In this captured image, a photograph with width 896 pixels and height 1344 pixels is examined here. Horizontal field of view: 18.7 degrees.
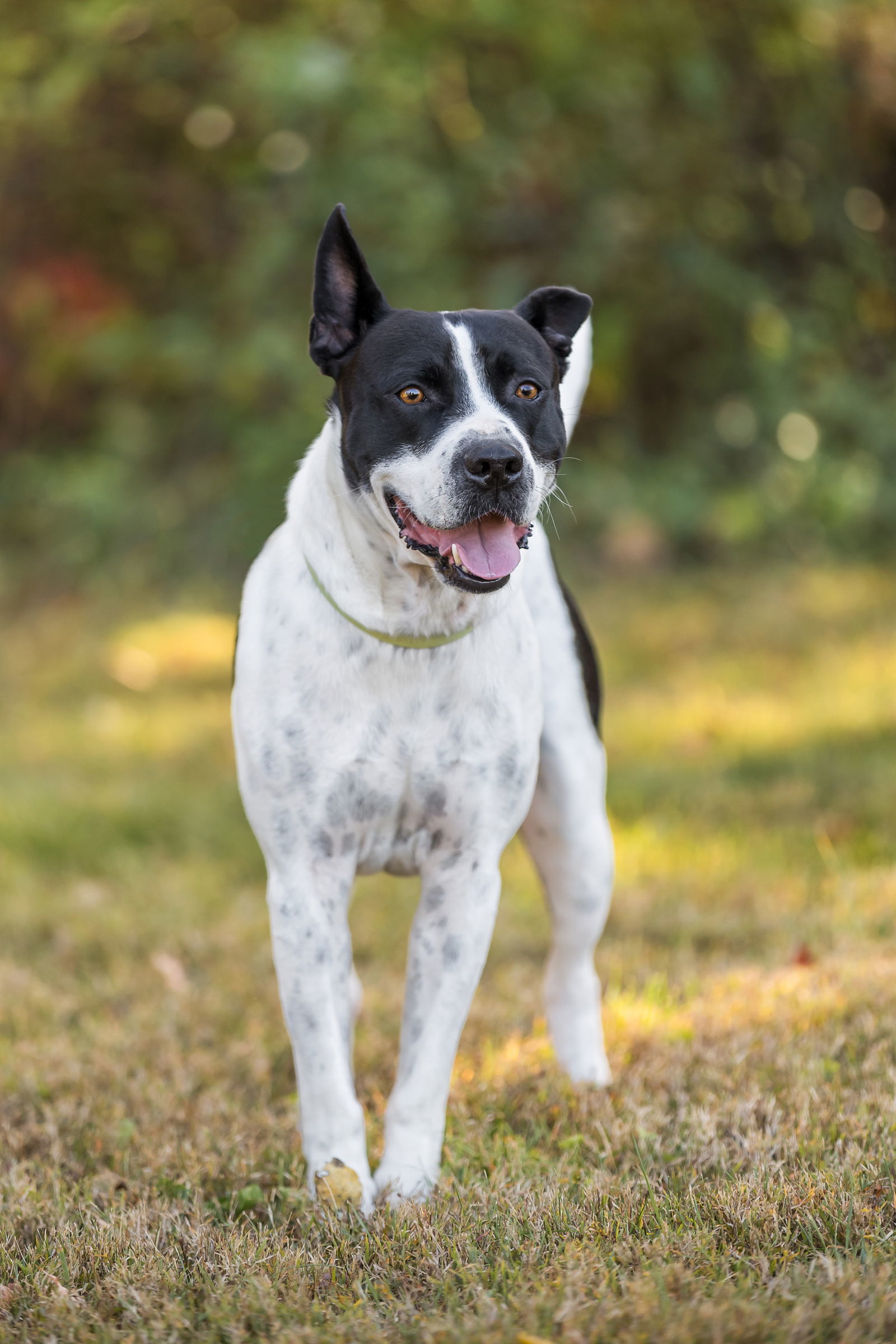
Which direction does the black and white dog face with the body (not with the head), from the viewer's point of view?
toward the camera
